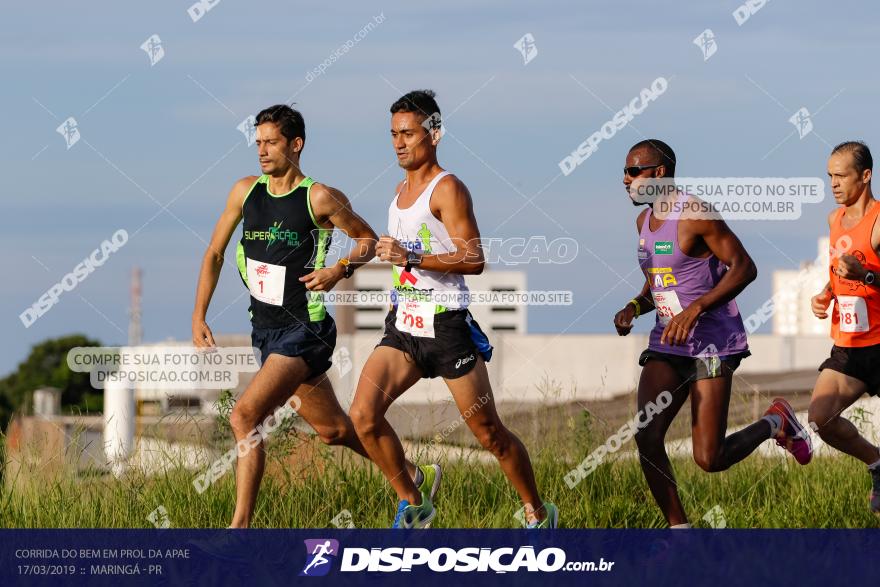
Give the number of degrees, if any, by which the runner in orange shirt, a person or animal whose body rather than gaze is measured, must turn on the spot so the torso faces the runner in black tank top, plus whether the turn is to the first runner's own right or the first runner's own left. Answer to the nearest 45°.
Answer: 0° — they already face them

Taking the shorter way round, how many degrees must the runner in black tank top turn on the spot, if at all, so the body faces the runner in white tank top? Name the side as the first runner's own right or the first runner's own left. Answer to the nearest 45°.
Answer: approximately 135° to the first runner's own left

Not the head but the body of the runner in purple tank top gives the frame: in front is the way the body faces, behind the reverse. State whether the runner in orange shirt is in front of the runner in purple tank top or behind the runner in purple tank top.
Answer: behind

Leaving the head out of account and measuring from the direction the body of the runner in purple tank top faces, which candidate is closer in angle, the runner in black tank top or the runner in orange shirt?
the runner in black tank top

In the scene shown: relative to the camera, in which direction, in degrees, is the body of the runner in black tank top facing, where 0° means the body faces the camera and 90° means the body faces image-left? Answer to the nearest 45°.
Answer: approximately 45°

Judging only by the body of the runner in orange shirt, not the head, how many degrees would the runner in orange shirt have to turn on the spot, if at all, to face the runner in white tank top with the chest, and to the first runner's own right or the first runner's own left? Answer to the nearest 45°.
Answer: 0° — they already face them

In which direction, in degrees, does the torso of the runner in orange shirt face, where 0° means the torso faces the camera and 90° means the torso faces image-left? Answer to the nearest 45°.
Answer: approximately 45°

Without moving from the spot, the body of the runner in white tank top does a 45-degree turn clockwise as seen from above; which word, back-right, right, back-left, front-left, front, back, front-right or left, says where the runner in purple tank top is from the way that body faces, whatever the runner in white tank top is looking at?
back

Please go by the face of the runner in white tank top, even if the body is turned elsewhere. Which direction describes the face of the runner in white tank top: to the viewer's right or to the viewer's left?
to the viewer's left

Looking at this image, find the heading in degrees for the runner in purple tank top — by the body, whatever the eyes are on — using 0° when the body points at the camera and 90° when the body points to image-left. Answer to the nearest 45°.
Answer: approximately 45°
